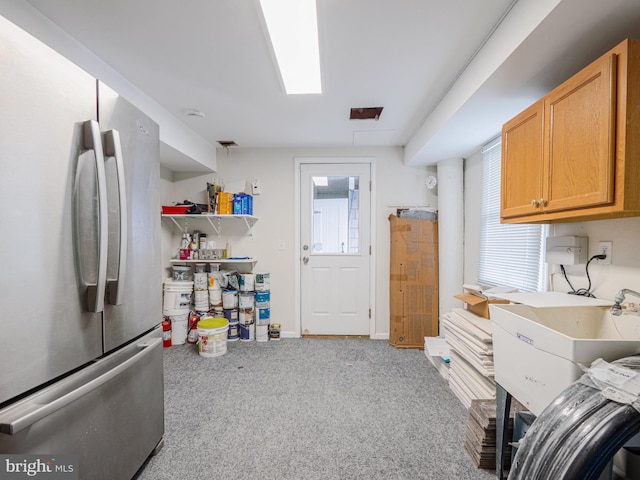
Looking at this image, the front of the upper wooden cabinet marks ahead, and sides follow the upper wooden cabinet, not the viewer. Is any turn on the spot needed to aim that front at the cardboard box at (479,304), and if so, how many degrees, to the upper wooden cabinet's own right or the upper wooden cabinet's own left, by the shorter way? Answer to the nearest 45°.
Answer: approximately 90° to the upper wooden cabinet's own right

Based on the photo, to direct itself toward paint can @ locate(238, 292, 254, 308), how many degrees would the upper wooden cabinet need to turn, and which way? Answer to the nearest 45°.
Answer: approximately 45° to its right

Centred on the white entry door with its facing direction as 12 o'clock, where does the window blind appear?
The window blind is roughly at 10 o'clock from the white entry door.

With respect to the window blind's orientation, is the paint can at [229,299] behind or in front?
in front

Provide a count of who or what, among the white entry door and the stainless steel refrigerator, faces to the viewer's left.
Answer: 0

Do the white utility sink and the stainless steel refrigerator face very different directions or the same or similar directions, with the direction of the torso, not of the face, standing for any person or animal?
very different directions

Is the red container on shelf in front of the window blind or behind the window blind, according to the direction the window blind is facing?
in front

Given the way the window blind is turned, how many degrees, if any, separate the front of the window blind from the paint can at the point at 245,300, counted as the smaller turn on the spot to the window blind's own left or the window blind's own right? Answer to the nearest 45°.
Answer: approximately 45° to the window blind's own right

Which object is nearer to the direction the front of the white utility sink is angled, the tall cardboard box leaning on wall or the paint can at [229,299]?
the paint can

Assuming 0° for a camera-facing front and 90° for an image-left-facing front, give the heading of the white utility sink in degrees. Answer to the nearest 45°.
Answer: approximately 45°

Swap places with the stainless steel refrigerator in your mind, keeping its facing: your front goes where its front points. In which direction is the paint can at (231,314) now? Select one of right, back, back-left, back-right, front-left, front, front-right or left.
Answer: left

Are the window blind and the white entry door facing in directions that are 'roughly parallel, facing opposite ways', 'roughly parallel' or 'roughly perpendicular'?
roughly perpendicular
